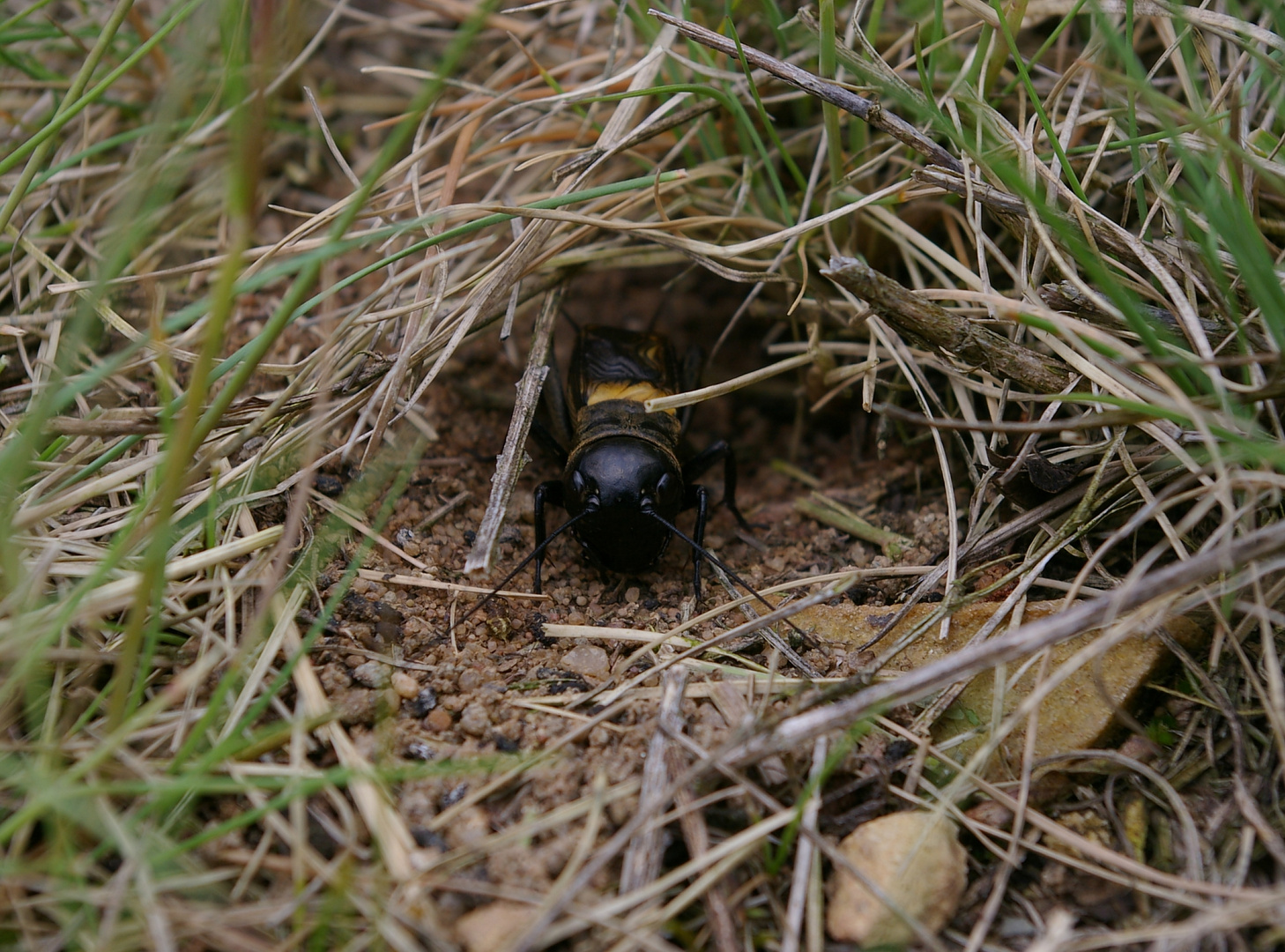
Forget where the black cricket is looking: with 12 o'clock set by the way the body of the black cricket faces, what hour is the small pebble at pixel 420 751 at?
The small pebble is roughly at 12 o'clock from the black cricket.

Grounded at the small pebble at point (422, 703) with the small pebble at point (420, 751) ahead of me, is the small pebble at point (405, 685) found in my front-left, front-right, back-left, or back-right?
back-right

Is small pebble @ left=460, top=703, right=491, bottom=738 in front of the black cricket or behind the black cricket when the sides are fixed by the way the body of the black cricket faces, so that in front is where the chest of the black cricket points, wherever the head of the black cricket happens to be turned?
in front

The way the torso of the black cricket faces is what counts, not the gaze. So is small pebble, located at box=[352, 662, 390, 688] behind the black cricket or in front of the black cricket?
in front

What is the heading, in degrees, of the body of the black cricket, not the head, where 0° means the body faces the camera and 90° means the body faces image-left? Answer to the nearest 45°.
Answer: approximately 0°

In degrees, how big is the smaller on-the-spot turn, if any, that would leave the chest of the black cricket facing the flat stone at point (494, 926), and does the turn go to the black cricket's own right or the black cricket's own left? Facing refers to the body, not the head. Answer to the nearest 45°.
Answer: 0° — it already faces it

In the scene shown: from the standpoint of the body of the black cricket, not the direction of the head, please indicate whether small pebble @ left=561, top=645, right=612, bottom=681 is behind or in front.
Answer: in front
